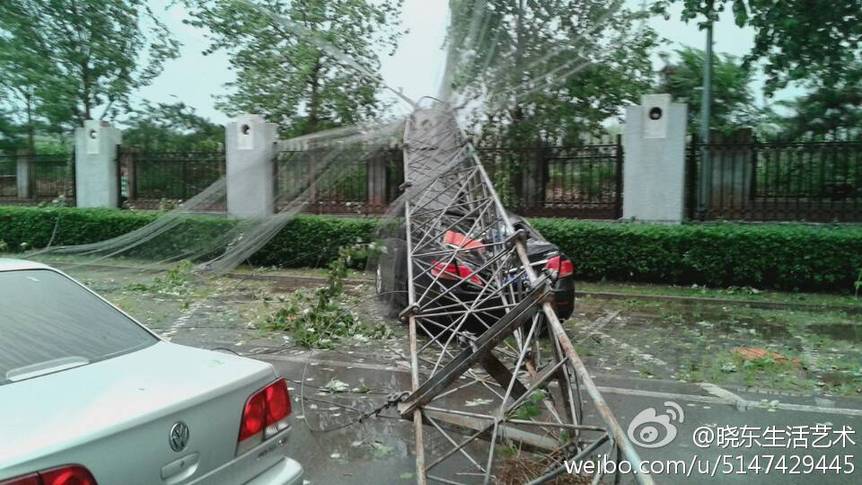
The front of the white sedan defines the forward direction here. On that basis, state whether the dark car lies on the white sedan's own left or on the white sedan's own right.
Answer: on the white sedan's own right

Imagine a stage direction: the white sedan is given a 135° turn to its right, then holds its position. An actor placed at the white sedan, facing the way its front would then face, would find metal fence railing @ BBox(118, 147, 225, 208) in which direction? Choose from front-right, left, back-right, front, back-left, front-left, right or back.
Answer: left

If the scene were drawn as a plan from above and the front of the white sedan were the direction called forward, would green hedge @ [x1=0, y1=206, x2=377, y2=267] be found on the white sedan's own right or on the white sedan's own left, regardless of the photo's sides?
on the white sedan's own right

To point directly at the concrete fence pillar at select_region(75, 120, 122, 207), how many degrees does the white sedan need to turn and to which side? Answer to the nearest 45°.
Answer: approximately 45° to its right

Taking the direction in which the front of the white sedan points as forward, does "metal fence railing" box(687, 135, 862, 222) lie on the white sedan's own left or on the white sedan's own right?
on the white sedan's own right

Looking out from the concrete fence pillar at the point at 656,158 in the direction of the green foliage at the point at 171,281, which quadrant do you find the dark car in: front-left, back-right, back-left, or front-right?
front-left

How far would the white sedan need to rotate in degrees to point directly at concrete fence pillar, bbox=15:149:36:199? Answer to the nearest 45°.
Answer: approximately 45° to its right

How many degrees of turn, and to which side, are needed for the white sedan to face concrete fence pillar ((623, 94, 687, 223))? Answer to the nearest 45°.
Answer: approximately 90° to its right

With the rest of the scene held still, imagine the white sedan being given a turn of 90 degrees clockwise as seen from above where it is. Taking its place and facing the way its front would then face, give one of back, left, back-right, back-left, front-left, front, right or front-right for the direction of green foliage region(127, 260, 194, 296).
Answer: front-left

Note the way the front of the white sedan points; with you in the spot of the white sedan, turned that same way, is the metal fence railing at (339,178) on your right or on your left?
on your right

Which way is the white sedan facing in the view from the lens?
facing away from the viewer and to the left of the viewer

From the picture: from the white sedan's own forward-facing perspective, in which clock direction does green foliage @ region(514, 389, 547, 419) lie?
The green foliage is roughly at 4 o'clock from the white sedan.

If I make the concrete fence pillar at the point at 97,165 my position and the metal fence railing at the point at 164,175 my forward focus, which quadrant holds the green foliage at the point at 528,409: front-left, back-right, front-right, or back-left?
front-right
